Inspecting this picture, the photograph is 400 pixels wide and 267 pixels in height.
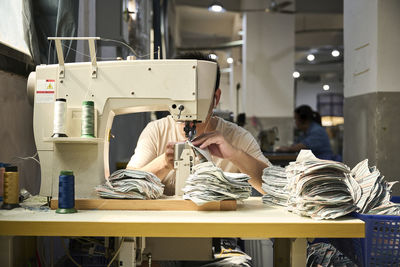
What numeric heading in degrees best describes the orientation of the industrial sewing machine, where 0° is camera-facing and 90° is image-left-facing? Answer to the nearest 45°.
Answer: approximately 180°

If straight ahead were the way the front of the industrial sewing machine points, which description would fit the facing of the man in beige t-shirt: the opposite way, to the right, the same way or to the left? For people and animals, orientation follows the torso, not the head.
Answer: the opposite way

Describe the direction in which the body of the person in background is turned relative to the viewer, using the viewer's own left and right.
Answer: facing to the left of the viewer

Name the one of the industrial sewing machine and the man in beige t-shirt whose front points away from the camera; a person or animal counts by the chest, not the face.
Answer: the industrial sewing machine

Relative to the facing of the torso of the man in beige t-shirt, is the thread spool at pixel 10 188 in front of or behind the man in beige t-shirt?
in front

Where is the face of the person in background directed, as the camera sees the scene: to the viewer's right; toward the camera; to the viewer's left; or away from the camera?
to the viewer's left

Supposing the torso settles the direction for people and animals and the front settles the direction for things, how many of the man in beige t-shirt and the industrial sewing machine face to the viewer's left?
0

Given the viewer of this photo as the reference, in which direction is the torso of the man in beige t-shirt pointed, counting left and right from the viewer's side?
facing the viewer

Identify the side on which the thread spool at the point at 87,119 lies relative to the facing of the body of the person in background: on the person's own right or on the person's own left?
on the person's own left

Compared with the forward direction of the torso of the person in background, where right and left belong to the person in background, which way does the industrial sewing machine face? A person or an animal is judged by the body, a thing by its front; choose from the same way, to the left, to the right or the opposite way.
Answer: to the right

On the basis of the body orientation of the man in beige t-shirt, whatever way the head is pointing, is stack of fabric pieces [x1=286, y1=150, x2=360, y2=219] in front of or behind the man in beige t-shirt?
in front

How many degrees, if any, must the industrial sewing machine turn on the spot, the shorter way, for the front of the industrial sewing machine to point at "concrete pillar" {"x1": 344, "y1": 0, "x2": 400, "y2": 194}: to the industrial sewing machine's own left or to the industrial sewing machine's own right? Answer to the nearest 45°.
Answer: approximately 45° to the industrial sewing machine's own right

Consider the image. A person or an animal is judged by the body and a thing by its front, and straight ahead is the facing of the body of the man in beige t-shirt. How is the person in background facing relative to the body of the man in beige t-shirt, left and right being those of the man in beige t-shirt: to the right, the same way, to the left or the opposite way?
to the right
